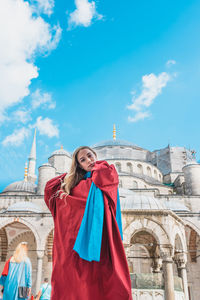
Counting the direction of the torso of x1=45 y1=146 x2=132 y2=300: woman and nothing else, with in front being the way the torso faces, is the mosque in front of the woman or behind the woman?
behind

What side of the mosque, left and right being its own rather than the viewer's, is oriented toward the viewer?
front

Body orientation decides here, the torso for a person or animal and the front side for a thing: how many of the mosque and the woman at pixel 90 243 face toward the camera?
2

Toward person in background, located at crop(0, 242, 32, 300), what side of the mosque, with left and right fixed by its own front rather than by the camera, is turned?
front

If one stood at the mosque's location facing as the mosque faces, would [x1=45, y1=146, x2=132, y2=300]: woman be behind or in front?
in front

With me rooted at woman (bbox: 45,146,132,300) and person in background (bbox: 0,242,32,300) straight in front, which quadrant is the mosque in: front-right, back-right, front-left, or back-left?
front-right

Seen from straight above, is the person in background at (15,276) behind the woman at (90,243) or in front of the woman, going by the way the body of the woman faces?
behind

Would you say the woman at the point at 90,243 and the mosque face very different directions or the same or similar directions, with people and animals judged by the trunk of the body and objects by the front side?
same or similar directions
